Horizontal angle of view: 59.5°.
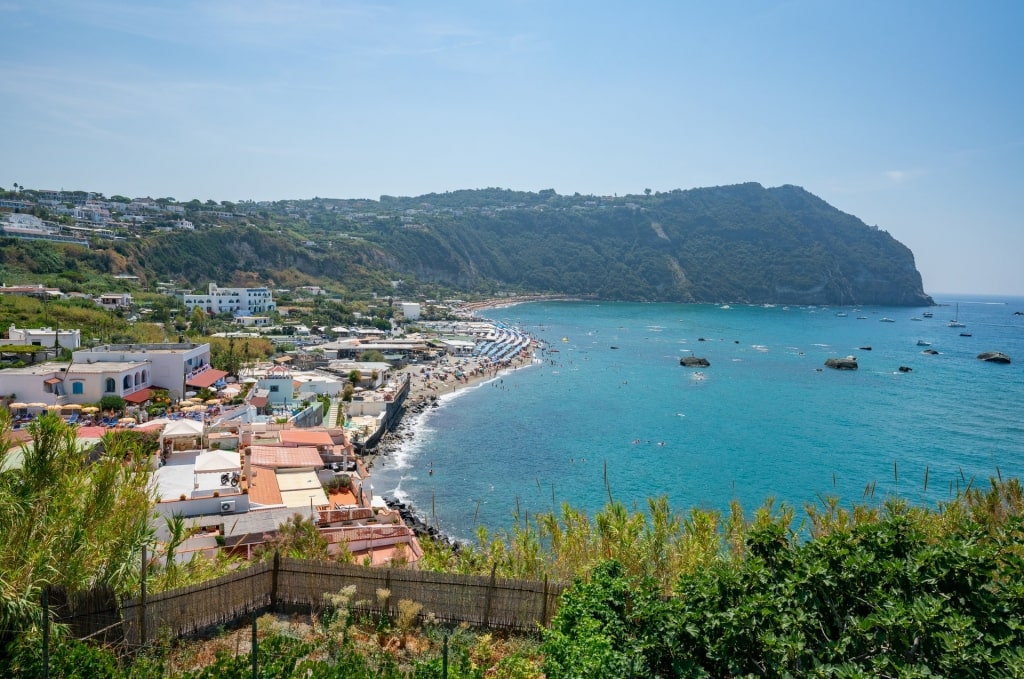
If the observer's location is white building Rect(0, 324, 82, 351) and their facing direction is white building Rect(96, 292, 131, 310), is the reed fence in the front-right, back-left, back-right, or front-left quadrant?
back-right

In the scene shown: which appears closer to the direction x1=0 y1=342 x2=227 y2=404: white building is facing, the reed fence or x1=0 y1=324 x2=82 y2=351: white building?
the reed fence

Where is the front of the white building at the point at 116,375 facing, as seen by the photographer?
facing the viewer and to the right of the viewer

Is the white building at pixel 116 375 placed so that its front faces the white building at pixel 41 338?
no

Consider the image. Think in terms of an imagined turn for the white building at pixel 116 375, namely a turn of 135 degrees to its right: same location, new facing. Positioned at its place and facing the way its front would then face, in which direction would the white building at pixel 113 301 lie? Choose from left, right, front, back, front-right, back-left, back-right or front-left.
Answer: right

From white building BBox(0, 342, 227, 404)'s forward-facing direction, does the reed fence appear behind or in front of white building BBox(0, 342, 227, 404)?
in front

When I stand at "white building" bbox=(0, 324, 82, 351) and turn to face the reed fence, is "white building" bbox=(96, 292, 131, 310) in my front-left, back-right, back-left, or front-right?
back-left
